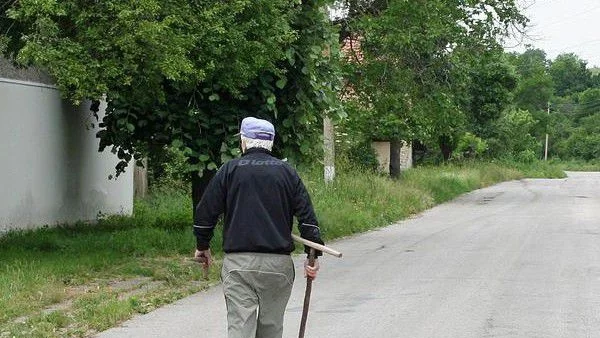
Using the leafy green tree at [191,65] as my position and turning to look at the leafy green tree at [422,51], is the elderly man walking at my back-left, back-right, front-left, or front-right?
back-right

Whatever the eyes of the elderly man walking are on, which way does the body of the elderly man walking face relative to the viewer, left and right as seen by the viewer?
facing away from the viewer
